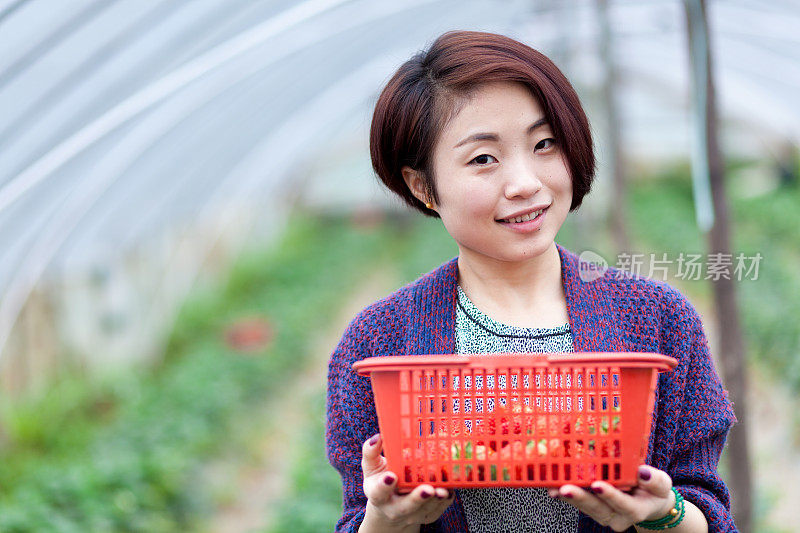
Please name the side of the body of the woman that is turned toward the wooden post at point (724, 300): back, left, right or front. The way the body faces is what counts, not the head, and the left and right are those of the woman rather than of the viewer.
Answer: back

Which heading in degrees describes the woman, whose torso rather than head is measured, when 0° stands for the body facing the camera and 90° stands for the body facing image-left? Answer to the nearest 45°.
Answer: approximately 0°
